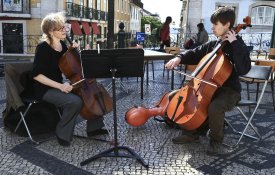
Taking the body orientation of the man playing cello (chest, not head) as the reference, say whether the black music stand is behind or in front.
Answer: in front

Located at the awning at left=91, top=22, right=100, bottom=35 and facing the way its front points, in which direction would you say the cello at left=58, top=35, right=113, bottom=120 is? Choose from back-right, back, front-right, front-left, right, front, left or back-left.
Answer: front-right

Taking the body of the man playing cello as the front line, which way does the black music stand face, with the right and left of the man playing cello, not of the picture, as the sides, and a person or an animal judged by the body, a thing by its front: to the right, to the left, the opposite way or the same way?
to the right

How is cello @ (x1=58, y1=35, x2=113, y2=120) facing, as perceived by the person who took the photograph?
facing the viewer and to the right of the viewer

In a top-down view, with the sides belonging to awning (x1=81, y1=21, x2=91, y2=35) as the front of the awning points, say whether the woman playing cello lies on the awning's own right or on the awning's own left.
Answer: on the awning's own right

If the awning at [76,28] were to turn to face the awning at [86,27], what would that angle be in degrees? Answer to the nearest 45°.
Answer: approximately 135° to its left

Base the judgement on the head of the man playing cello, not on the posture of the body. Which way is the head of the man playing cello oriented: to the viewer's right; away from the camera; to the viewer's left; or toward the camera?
to the viewer's left

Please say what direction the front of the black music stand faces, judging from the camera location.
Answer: facing away from the viewer

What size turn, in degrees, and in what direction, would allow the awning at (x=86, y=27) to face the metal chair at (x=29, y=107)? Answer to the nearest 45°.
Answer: approximately 45° to its right

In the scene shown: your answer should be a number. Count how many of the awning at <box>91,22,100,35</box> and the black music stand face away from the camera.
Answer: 1

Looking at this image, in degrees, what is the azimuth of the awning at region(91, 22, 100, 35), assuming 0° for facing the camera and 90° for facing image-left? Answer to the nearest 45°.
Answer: approximately 315°

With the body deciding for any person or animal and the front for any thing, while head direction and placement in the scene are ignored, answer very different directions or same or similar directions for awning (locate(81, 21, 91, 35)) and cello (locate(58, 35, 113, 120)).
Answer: same or similar directions

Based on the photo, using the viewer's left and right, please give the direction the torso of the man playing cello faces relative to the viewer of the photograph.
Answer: facing to the left of the viewer

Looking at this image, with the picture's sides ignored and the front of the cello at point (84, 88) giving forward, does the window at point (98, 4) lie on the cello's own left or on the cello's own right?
on the cello's own left

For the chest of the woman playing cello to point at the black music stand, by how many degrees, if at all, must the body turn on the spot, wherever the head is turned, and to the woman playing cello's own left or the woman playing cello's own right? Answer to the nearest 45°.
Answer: approximately 45° to the woman playing cello's own right

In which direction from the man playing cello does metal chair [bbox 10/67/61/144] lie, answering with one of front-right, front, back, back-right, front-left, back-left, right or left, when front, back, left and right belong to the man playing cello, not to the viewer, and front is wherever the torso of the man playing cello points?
front

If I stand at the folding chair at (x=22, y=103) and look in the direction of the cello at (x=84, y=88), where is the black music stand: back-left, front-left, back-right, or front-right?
front-right

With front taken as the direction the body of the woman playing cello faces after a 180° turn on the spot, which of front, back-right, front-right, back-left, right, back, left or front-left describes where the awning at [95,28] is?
right

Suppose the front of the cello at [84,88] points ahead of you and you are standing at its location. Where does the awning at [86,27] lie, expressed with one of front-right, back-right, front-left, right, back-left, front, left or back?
back-left
